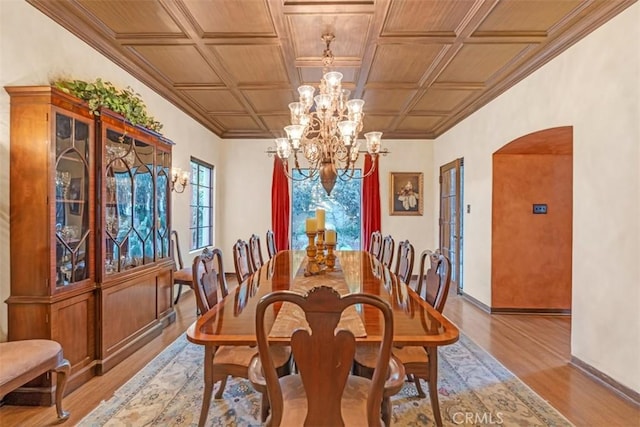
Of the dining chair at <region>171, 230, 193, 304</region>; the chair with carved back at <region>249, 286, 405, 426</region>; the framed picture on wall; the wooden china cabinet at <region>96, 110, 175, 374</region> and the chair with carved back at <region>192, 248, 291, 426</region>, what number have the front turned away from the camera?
1

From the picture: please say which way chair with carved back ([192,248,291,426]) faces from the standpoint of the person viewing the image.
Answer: facing to the right of the viewer

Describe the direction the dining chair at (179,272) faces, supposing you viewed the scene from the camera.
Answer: facing to the right of the viewer

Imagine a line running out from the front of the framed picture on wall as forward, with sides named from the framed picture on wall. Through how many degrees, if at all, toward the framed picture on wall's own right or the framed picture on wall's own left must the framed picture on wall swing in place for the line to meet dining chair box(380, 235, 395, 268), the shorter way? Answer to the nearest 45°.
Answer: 0° — it already faces it

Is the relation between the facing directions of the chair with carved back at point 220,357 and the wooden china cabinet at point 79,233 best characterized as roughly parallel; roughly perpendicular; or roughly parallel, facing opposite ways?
roughly parallel

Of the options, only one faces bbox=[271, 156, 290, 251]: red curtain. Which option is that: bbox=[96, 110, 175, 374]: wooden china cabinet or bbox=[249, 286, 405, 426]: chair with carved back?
the chair with carved back

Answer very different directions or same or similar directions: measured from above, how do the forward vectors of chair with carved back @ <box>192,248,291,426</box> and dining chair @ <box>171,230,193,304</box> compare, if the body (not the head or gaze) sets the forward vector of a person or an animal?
same or similar directions

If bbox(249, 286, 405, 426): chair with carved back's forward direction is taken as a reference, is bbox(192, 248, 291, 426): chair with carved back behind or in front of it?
in front

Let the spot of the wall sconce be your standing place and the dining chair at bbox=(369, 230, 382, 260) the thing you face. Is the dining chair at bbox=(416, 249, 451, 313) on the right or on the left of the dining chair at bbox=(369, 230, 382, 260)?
right

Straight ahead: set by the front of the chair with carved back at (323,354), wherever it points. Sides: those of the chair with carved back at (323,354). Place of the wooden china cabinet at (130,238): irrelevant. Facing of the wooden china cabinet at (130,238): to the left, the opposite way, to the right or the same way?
to the right

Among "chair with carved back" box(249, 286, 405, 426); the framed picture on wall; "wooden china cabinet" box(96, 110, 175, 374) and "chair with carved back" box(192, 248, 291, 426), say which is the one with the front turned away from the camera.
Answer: "chair with carved back" box(249, 286, 405, 426)

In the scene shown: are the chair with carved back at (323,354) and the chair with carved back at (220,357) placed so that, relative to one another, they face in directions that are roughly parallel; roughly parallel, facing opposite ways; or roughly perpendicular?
roughly perpendicular

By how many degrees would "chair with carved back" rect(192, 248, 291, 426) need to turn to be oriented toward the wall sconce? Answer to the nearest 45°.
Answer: approximately 90° to its left

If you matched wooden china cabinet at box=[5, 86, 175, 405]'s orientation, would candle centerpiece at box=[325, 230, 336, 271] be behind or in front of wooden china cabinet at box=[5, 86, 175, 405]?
in front

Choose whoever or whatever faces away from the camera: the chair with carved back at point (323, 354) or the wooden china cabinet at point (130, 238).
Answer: the chair with carved back

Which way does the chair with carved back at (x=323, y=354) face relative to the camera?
away from the camera

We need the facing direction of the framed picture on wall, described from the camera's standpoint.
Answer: facing the viewer

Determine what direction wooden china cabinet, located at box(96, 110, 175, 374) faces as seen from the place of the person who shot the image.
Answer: facing the viewer and to the right of the viewer

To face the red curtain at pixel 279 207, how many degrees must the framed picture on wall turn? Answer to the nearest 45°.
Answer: approximately 90° to its right

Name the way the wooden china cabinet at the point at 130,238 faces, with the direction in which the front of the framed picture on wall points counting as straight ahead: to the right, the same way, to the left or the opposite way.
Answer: to the left

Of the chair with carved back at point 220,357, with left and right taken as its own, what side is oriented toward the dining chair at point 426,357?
front
